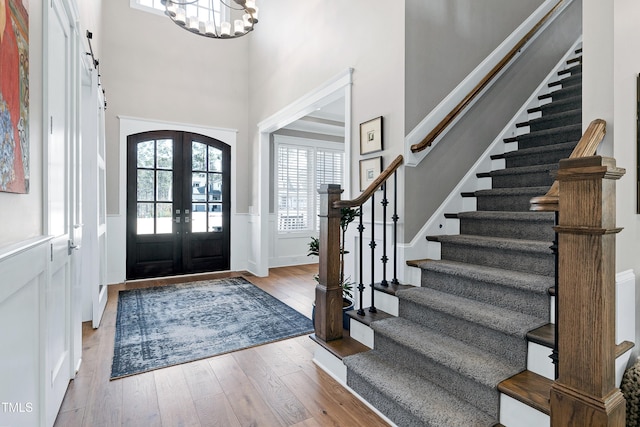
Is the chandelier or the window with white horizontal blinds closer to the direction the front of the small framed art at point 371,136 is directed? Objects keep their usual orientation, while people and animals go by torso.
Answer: the chandelier

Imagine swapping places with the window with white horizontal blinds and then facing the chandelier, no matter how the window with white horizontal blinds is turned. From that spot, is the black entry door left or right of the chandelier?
right

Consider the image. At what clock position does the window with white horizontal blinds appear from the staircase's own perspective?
The window with white horizontal blinds is roughly at 3 o'clock from the staircase.

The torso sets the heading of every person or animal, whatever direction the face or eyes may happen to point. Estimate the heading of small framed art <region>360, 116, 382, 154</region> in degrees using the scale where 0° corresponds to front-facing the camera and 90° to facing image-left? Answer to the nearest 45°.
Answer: approximately 45°

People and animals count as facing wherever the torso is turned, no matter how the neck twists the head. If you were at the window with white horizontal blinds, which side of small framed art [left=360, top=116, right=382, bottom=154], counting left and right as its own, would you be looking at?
right

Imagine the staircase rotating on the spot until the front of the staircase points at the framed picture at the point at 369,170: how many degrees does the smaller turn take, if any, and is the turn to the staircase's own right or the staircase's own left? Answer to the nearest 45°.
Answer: approximately 90° to the staircase's own right

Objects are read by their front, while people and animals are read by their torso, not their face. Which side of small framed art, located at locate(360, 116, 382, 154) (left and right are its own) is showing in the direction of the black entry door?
right
